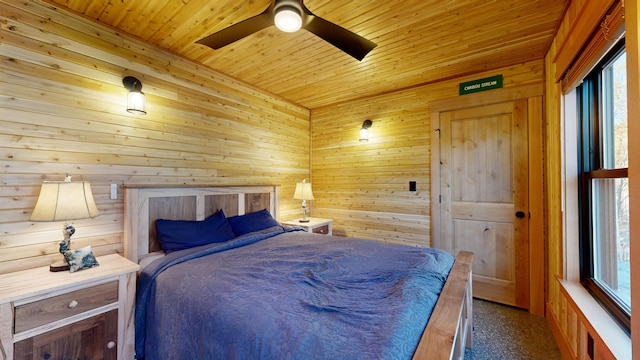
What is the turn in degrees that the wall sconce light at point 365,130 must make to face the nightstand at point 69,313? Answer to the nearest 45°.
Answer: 0° — it already faces it

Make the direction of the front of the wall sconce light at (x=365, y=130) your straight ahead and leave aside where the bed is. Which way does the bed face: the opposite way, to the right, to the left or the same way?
to the left

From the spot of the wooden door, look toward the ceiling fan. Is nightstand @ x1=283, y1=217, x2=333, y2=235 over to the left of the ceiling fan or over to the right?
right

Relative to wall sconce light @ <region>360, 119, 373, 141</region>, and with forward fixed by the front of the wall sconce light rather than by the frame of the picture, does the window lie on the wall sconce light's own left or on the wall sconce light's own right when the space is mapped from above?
on the wall sconce light's own left

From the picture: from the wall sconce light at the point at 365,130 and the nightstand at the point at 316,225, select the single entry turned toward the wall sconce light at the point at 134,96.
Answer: the wall sconce light at the point at 365,130

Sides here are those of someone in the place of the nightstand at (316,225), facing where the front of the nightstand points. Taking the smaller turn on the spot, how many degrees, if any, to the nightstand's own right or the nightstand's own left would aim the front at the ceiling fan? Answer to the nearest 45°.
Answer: approximately 45° to the nightstand's own right

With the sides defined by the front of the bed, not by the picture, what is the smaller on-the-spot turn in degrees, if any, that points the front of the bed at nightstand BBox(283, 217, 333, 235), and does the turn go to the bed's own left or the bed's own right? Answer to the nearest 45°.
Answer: approximately 135° to the bed's own left

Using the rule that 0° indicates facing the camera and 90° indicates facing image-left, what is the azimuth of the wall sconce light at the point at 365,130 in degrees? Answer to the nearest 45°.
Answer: approximately 45°

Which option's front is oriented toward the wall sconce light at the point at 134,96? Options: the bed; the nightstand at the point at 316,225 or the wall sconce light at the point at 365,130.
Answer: the wall sconce light at the point at 365,130
